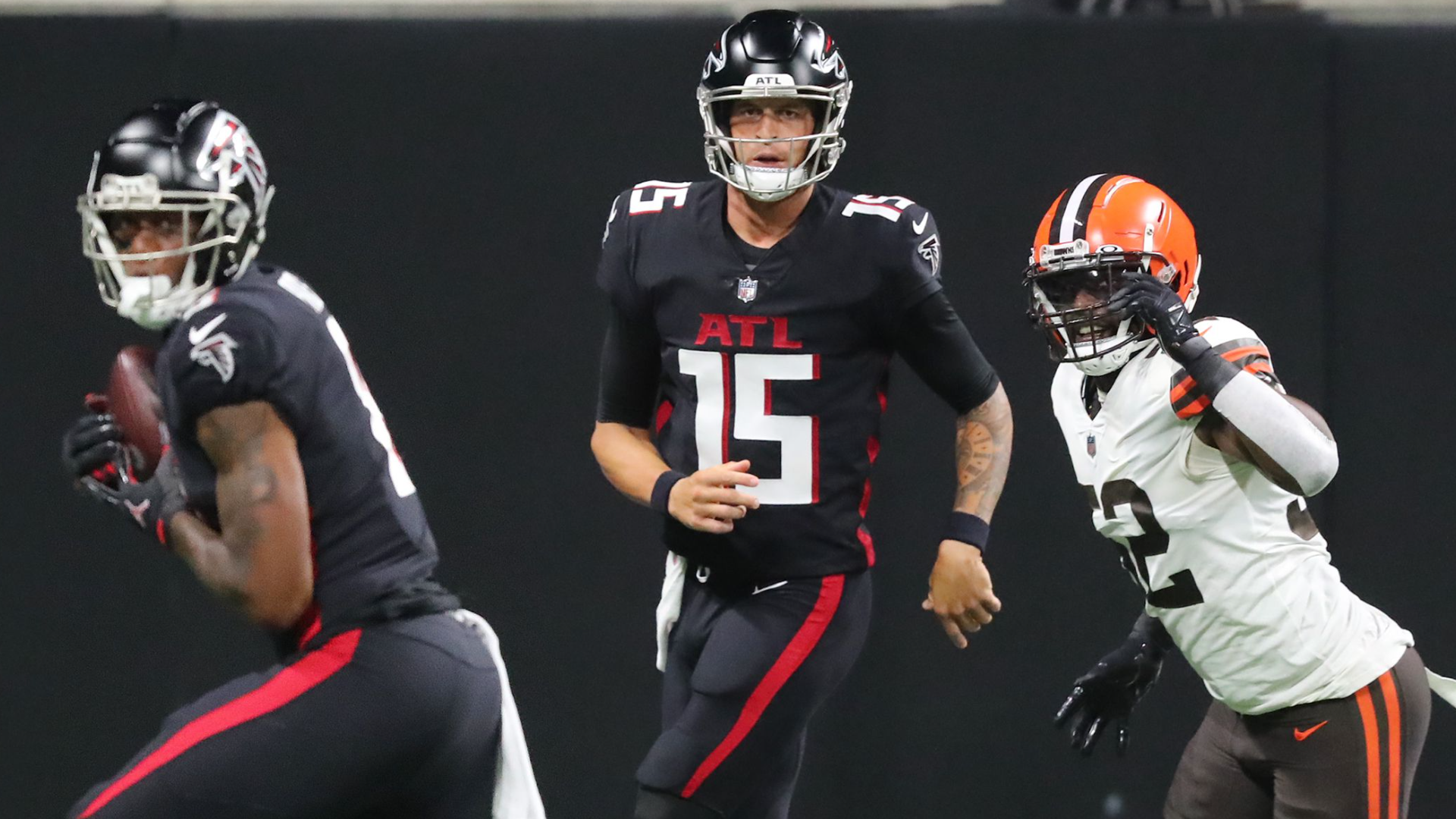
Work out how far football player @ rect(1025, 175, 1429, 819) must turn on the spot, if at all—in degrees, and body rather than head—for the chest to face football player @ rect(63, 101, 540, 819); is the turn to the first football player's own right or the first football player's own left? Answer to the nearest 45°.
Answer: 0° — they already face them

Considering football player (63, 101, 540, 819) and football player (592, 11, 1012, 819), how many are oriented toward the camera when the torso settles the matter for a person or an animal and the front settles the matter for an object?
1

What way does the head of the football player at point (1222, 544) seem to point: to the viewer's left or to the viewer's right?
to the viewer's left

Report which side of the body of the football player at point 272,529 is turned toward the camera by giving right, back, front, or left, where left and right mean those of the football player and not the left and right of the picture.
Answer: left

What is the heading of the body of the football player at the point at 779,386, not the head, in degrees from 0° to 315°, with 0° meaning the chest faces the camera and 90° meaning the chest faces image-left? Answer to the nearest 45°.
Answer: approximately 0°

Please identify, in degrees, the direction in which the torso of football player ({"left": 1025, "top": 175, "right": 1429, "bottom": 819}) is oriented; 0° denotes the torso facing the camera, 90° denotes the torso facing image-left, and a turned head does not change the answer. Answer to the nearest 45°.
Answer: approximately 45°

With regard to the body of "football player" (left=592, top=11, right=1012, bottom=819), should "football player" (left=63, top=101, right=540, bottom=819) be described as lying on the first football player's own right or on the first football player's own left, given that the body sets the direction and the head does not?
on the first football player's own right

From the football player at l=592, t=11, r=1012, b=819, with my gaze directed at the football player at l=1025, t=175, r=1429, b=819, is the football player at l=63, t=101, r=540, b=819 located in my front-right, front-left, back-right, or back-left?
back-right

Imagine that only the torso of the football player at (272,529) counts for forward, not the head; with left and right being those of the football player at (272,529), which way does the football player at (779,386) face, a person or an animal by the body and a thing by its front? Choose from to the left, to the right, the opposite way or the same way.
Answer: to the left
